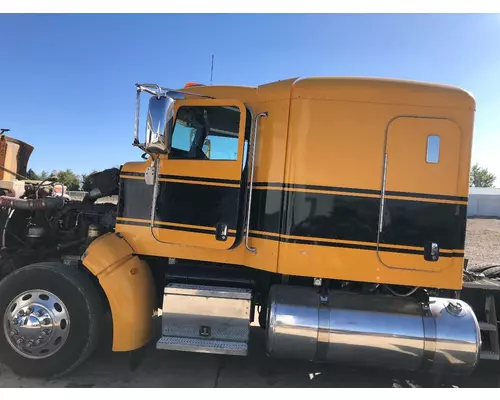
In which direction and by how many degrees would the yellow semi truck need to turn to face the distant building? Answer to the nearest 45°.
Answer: approximately 135° to its right

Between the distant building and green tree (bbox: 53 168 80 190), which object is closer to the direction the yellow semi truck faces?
the green tree

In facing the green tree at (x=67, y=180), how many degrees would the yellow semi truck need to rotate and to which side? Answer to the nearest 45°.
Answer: approximately 45° to its right

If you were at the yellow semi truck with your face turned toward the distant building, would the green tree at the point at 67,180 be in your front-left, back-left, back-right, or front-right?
front-left

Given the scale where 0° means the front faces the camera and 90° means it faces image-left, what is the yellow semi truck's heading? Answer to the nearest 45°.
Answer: approximately 90°

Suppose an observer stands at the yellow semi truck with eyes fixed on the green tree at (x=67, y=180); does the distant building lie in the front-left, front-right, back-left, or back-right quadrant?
front-right
